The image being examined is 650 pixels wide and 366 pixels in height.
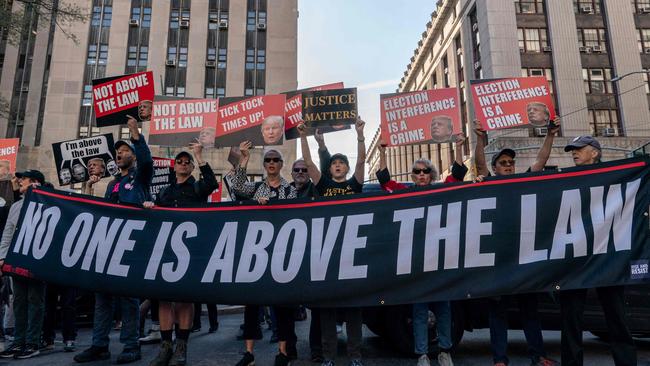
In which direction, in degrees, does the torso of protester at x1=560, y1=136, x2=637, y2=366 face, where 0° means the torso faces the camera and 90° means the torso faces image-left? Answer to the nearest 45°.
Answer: approximately 45°

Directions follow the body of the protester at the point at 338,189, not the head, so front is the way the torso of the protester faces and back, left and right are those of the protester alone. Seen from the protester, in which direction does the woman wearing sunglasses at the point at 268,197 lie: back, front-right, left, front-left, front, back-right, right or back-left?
right

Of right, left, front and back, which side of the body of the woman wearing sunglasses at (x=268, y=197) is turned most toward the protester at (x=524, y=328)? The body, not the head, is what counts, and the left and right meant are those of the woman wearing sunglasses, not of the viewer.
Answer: left

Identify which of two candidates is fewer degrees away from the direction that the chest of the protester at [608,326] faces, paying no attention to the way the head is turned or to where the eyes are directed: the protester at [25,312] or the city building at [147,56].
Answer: the protester

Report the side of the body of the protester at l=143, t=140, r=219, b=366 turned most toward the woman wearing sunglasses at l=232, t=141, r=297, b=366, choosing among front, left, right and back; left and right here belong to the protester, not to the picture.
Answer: left

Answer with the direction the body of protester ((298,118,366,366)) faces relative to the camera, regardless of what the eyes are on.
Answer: toward the camera

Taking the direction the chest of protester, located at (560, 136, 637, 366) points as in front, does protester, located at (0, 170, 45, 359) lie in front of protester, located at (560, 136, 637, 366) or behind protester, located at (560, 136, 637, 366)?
in front

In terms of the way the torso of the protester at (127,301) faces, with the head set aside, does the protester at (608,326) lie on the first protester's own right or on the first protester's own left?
on the first protester's own left

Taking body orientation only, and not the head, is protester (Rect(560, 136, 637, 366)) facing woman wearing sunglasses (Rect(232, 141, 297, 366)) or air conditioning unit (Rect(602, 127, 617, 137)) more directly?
the woman wearing sunglasses

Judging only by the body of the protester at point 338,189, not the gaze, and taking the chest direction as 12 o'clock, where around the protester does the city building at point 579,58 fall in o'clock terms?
The city building is roughly at 7 o'clock from the protester.

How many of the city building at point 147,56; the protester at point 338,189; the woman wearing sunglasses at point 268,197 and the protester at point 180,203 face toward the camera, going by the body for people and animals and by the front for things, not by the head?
4

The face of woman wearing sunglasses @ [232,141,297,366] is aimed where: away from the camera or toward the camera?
toward the camera

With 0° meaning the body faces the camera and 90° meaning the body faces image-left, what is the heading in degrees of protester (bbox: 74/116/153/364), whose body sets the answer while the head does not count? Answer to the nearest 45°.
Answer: approximately 45°

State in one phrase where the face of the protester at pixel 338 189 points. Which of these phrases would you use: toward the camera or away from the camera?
toward the camera

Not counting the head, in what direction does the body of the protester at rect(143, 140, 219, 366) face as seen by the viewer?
toward the camera

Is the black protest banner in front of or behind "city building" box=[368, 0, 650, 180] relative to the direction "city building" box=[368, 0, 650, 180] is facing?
in front
